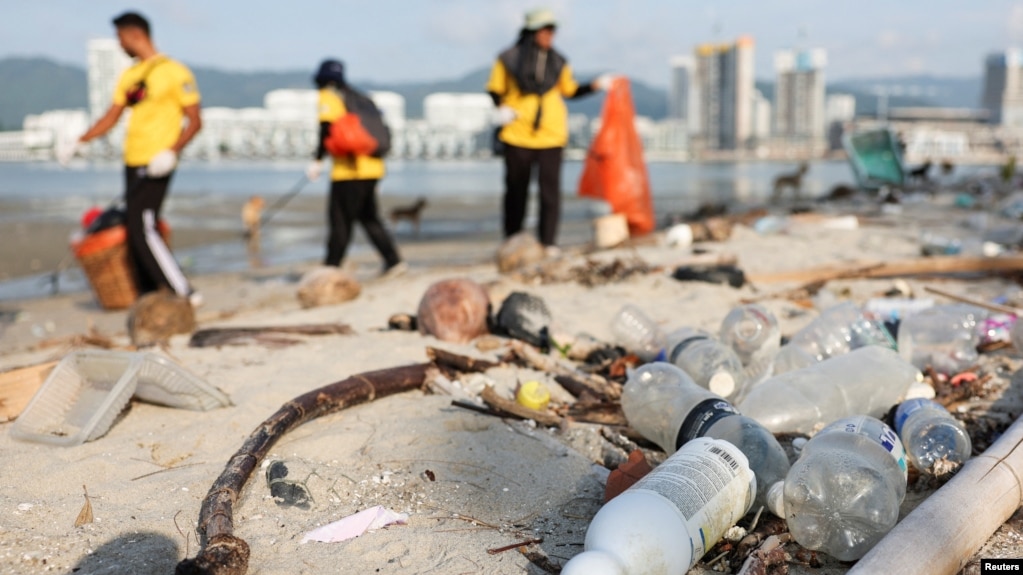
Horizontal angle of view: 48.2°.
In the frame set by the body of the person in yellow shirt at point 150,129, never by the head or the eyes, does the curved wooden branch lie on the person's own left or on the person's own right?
on the person's own left

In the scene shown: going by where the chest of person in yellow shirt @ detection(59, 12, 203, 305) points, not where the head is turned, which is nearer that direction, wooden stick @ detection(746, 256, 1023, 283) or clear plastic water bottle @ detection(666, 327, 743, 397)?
the clear plastic water bottle

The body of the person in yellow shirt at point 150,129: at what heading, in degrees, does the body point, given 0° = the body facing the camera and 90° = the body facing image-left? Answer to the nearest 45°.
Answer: approximately 45°

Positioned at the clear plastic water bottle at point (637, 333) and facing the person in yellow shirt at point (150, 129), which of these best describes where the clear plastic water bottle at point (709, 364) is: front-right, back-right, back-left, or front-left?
back-left

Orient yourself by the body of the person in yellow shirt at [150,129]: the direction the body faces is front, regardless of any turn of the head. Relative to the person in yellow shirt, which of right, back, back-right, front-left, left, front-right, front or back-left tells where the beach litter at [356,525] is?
front-left

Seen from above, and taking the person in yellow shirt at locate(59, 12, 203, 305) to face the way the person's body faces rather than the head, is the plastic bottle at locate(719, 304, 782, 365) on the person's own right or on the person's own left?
on the person's own left

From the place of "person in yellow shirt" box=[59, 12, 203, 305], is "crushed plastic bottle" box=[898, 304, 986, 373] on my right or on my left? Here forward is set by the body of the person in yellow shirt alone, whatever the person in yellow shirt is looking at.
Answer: on my left

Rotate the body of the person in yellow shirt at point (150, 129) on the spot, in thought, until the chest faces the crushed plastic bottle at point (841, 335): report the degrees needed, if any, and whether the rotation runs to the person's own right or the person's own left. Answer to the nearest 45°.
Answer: approximately 90° to the person's own left

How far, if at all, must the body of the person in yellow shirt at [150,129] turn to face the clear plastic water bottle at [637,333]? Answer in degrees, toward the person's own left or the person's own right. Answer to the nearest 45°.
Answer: approximately 90° to the person's own left

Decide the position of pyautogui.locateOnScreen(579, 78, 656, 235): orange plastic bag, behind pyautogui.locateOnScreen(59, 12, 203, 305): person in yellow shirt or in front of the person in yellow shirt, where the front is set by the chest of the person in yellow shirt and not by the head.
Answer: behind

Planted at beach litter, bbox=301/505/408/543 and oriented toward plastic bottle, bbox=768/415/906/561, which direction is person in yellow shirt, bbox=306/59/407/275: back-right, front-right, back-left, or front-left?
back-left
